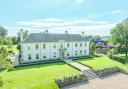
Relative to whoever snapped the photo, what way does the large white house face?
facing the viewer and to the right of the viewer

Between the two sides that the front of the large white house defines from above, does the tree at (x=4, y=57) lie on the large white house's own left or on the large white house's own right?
on the large white house's own right

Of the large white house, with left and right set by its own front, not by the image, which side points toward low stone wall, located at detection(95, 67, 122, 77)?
front

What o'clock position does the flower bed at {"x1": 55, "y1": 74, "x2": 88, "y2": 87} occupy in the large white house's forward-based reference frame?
The flower bed is roughly at 1 o'clock from the large white house.

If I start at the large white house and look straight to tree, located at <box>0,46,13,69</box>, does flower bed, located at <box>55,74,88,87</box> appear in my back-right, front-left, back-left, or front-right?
front-left

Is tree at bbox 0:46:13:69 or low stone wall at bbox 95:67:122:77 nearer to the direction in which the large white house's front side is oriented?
the low stone wall
